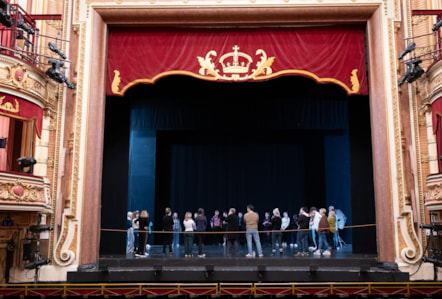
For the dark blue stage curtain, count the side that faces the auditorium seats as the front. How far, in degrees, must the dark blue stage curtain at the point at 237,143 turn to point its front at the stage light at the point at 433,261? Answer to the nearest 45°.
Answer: approximately 45° to its left

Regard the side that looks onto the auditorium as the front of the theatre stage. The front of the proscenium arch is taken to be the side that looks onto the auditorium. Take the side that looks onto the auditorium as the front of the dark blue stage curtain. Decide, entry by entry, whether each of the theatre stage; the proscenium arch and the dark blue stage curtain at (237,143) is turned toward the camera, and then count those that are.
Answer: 3

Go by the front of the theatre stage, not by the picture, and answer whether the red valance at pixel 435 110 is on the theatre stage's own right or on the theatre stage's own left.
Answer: on the theatre stage's own left

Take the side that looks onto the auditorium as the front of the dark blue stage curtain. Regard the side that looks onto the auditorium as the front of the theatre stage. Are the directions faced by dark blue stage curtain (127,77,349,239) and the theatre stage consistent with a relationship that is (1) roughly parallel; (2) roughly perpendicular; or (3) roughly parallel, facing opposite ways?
roughly parallel

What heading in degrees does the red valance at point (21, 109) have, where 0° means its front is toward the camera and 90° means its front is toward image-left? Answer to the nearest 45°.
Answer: approximately 315°

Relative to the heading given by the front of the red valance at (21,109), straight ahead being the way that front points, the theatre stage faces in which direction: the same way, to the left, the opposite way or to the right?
to the right

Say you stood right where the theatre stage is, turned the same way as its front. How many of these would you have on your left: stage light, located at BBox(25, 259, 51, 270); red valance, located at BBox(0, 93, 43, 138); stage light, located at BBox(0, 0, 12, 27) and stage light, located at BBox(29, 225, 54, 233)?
0

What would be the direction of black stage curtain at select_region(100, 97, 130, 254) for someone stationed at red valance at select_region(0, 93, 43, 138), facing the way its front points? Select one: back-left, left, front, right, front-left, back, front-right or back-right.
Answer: left

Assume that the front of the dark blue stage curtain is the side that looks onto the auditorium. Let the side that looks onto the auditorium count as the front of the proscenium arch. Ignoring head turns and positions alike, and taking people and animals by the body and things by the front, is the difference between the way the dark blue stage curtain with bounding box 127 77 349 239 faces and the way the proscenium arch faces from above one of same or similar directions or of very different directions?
same or similar directions

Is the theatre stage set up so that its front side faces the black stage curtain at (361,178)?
no

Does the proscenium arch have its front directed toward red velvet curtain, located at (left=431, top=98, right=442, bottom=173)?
no

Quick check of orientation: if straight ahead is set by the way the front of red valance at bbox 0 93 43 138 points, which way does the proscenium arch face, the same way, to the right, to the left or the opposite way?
to the right

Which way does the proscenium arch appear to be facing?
toward the camera

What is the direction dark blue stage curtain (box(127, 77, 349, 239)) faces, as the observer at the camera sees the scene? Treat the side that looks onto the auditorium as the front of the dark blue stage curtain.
facing the viewer
